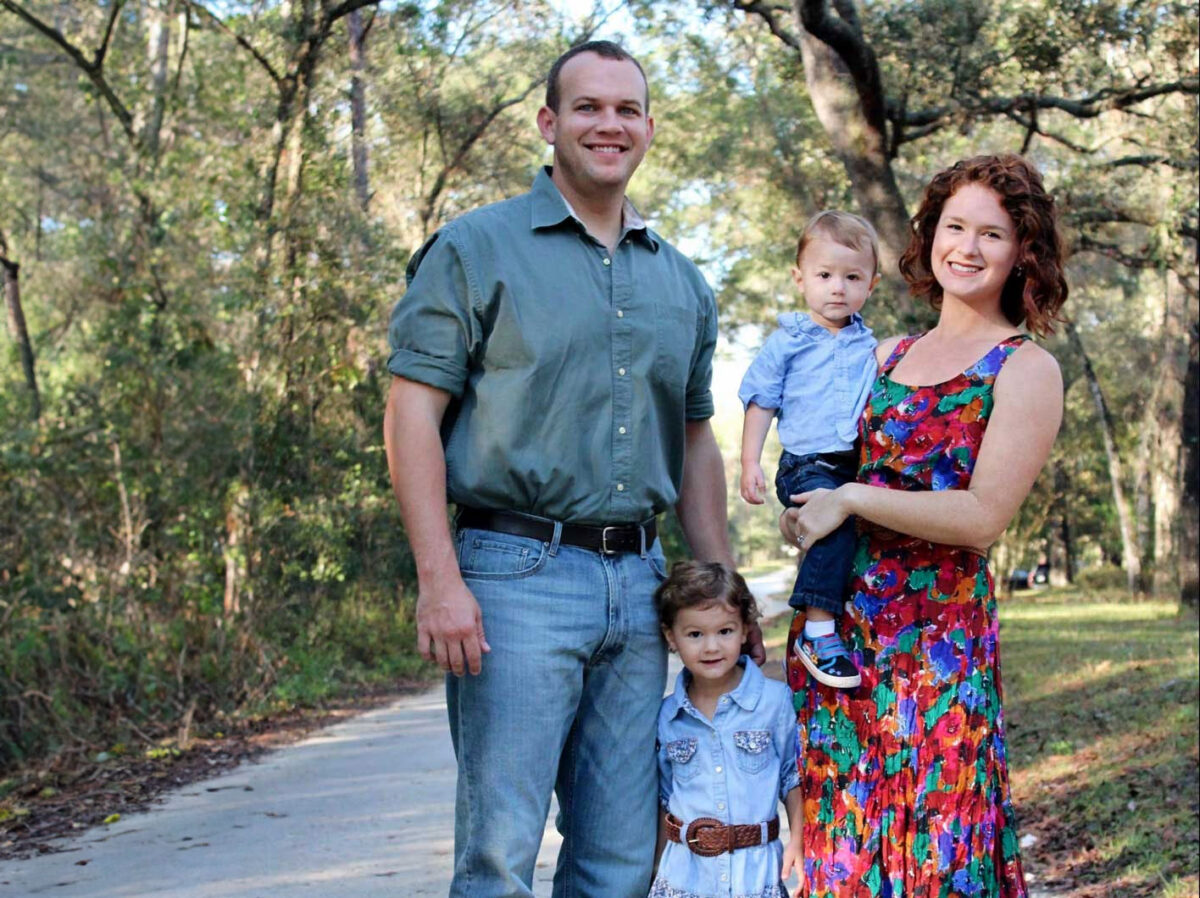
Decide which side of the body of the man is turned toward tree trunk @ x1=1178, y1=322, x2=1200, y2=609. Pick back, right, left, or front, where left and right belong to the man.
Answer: left

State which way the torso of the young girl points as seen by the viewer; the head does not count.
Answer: toward the camera

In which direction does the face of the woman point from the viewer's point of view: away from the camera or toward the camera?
toward the camera

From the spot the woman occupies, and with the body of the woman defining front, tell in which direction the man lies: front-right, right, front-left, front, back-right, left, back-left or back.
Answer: front-right

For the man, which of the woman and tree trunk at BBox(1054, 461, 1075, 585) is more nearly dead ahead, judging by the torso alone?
the woman

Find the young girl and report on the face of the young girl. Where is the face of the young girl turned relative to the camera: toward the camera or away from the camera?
toward the camera

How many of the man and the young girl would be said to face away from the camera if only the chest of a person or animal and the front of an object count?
0

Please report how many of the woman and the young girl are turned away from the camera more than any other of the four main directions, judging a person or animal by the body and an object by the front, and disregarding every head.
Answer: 0

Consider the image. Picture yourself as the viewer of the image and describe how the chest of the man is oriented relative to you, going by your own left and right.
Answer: facing the viewer and to the right of the viewer

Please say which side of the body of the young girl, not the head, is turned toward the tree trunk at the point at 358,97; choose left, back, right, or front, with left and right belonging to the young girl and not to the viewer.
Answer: back

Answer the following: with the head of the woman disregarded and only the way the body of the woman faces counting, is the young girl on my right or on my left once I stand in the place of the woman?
on my right

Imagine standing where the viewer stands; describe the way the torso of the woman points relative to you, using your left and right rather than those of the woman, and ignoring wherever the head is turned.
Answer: facing the viewer and to the left of the viewer
